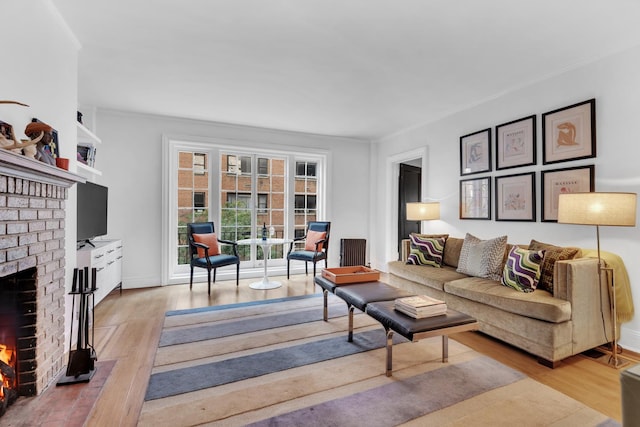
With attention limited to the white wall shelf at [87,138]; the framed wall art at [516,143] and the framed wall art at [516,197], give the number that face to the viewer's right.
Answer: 1

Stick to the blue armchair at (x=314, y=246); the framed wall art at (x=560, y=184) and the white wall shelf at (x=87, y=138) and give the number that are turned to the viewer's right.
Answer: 1

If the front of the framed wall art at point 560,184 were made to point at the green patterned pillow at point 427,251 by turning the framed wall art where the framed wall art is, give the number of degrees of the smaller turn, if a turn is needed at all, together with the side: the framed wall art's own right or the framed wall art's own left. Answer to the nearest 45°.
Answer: approximately 45° to the framed wall art's own right

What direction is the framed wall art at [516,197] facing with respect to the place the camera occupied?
facing the viewer and to the left of the viewer

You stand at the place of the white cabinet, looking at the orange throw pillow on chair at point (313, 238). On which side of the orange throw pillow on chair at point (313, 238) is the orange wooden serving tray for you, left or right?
right

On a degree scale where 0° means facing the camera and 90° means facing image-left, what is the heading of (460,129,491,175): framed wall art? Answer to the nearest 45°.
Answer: approximately 45°

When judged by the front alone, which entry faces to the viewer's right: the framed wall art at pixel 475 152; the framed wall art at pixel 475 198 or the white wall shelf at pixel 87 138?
the white wall shelf

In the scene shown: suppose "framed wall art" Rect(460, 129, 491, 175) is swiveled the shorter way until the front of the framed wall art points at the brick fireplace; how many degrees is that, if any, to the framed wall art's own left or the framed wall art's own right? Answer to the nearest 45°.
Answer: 0° — it already faces it

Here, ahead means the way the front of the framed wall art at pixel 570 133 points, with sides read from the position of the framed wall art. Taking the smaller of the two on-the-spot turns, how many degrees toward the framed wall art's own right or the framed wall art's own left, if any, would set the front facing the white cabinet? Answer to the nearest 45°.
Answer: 0° — it already faces it

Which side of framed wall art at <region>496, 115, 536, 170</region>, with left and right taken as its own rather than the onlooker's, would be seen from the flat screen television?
front

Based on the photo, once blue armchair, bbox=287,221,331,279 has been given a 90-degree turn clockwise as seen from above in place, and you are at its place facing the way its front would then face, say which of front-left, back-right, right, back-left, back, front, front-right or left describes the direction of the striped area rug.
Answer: back-left

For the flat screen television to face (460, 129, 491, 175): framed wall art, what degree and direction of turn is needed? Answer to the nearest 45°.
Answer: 0° — it already faces it

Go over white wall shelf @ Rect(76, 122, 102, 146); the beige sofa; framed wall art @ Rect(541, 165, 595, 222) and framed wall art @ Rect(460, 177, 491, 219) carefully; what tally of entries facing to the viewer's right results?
1

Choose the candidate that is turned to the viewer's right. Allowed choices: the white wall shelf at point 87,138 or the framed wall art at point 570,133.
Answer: the white wall shelf

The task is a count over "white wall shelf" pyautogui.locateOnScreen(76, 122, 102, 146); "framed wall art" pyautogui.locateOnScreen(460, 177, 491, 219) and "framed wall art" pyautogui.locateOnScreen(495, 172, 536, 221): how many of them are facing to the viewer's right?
1
